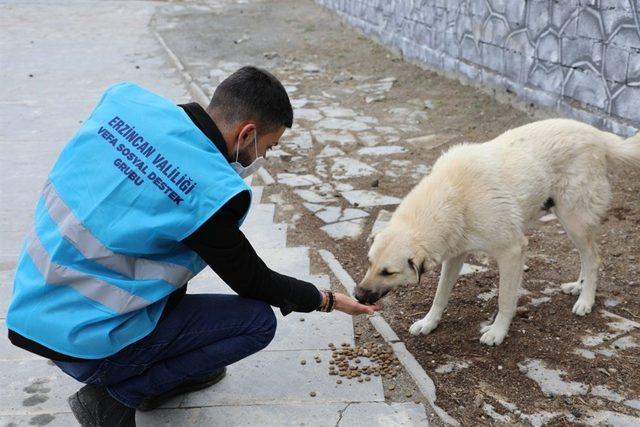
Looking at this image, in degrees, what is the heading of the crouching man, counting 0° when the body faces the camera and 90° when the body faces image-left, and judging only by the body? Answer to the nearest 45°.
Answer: approximately 225°

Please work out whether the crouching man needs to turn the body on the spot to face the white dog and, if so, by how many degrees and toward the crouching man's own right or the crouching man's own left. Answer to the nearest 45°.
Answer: approximately 45° to the crouching man's own right
